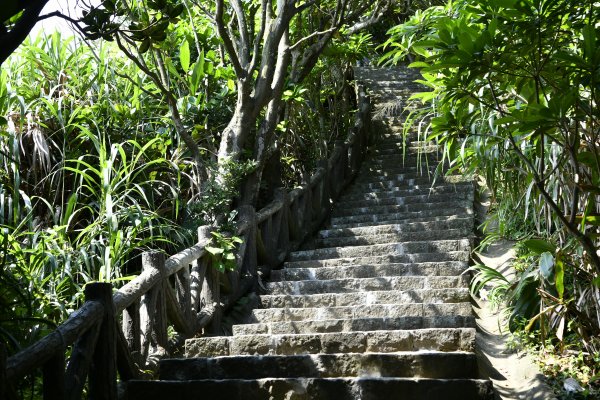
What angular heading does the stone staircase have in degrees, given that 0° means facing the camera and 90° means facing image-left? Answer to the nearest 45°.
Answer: approximately 0°
